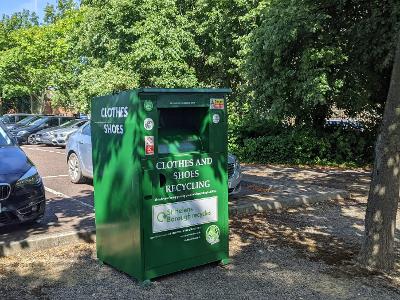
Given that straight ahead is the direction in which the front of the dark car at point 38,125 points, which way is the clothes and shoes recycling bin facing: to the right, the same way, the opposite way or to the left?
to the left

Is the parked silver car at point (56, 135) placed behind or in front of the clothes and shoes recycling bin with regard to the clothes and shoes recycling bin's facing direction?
behind

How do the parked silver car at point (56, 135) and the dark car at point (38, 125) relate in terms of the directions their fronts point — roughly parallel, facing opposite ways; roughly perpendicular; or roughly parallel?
roughly parallel

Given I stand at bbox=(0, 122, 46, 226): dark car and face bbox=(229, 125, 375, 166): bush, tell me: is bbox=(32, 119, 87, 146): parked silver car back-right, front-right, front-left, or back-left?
front-left

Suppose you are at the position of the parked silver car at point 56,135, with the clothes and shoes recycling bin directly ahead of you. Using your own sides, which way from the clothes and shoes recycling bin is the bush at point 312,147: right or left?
left

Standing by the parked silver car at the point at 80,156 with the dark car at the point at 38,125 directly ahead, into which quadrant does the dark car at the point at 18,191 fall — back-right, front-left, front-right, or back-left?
back-left

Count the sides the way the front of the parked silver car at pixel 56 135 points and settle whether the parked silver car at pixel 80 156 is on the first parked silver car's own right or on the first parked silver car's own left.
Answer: on the first parked silver car's own left

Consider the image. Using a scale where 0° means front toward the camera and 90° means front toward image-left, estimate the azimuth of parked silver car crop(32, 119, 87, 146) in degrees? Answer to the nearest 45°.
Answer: approximately 45°
